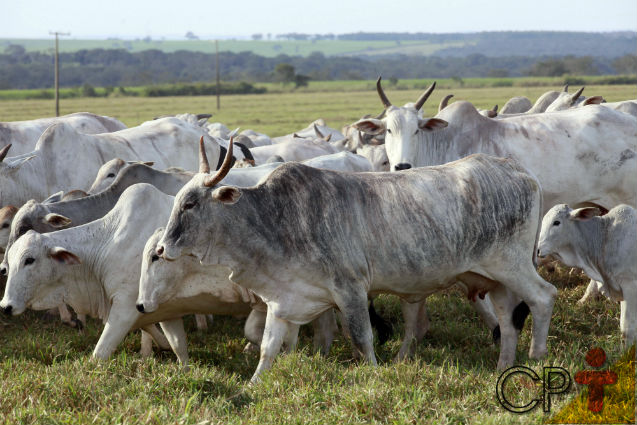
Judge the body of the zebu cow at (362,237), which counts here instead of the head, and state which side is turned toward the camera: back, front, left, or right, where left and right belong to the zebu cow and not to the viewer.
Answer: left

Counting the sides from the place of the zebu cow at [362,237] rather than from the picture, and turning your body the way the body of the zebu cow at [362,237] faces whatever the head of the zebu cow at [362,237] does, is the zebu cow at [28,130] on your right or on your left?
on your right

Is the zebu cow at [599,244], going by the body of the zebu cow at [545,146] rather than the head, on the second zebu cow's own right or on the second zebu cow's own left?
on the second zebu cow's own left

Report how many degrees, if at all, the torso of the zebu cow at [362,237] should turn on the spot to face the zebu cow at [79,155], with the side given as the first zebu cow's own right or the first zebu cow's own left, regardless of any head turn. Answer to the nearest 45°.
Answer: approximately 45° to the first zebu cow's own right

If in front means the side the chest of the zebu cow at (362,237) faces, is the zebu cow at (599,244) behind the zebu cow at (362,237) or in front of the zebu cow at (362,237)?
behind

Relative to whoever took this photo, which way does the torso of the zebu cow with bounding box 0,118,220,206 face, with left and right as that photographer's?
facing to the left of the viewer

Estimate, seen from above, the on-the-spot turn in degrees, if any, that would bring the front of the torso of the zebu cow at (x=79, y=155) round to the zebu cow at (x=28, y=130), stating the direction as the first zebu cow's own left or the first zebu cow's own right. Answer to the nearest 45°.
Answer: approximately 90° to the first zebu cow's own right

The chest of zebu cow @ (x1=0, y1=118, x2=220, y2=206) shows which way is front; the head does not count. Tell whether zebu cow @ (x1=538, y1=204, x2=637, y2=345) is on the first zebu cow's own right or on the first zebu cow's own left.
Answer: on the first zebu cow's own left

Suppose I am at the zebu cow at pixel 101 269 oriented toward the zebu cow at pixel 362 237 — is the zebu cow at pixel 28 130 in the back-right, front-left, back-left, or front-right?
back-left

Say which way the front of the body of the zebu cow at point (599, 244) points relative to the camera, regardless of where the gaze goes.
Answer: to the viewer's left

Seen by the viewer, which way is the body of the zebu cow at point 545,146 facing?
to the viewer's left
